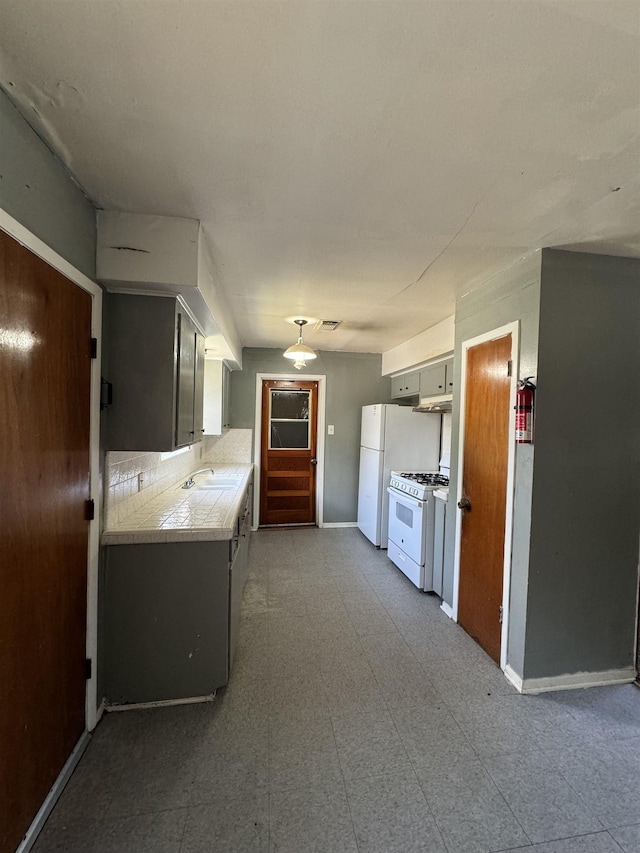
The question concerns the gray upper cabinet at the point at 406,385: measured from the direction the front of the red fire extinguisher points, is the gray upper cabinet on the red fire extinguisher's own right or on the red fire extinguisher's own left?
on the red fire extinguisher's own right

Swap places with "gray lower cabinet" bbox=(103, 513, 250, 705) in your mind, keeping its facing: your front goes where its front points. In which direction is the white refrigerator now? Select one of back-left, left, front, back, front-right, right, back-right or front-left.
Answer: front-left

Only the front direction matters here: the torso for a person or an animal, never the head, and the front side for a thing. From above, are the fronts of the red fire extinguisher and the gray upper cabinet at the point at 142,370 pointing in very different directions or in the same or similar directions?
very different directions

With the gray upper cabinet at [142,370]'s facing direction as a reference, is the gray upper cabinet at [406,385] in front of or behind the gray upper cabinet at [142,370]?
in front

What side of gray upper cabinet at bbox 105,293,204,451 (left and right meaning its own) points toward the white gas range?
front

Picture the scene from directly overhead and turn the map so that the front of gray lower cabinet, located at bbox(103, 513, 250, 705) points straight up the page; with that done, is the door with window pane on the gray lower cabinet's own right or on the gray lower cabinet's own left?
on the gray lower cabinet's own left

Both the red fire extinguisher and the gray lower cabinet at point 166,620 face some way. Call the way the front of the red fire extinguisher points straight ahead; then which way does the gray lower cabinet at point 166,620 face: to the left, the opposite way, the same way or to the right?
the opposite way

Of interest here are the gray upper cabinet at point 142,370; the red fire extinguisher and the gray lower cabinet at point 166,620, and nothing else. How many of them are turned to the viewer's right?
2

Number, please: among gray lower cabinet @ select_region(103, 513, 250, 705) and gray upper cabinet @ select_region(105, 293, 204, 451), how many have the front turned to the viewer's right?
2

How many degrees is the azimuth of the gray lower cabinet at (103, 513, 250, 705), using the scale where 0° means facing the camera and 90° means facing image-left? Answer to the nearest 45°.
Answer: approximately 270°

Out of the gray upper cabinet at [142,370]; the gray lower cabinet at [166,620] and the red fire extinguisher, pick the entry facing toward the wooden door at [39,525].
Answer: the red fire extinguisher

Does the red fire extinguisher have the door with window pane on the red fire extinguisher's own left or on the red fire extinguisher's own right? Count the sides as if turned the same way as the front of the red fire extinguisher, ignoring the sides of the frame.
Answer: on the red fire extinguisher's own right

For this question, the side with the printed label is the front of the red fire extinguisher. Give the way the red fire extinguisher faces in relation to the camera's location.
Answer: facing the viewer and to the left of the viewer

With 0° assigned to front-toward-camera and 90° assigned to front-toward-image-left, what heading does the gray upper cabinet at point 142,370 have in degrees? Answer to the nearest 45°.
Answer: approximately 270°

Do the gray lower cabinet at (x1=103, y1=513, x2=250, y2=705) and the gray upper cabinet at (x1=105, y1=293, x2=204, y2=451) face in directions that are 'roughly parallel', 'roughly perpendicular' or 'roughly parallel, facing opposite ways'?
roughly parallel
